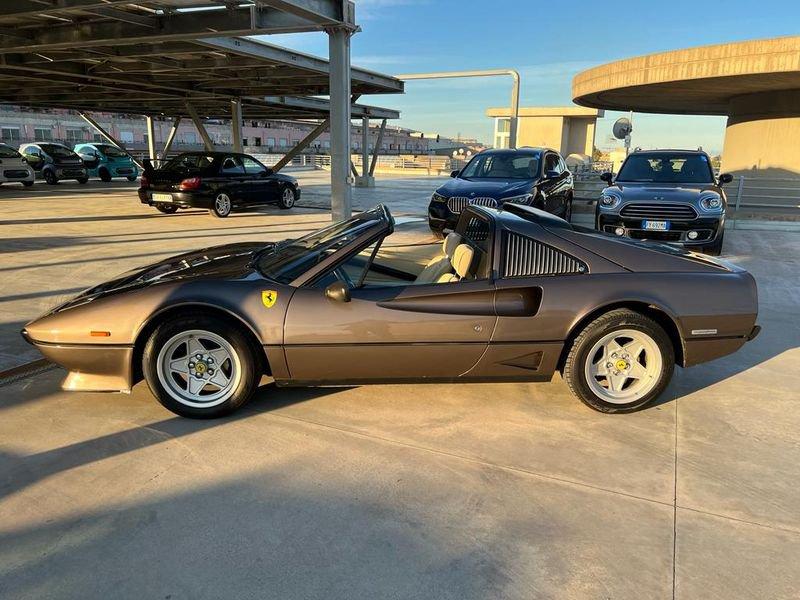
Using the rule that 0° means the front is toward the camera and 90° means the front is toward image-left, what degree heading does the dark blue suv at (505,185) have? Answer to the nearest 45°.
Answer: approximately 45°

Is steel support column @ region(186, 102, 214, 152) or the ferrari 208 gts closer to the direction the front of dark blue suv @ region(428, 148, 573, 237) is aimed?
the ferrari 208 gts

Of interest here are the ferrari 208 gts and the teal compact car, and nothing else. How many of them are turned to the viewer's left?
1

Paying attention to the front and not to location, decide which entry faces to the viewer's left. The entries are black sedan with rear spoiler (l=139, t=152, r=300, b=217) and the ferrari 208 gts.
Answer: the ferrari 208 gts

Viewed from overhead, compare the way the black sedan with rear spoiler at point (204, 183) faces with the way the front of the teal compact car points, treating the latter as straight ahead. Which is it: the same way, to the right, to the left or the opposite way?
to the left

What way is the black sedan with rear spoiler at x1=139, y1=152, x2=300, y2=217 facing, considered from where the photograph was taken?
facing away from the viewer and to the right of the viewer

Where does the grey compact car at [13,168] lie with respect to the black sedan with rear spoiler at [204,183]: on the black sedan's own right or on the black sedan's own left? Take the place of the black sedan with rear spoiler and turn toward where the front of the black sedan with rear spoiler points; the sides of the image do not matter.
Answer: on the black sedan's own left

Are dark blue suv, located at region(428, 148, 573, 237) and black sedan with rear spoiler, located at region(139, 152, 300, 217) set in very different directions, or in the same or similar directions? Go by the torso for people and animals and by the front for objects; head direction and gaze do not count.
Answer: very different directions

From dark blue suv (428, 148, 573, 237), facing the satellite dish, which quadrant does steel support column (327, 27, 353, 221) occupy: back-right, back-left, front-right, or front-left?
back-left

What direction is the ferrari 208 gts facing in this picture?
to the viewer's left

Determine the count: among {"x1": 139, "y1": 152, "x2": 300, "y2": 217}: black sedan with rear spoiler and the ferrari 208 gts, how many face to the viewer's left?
1
